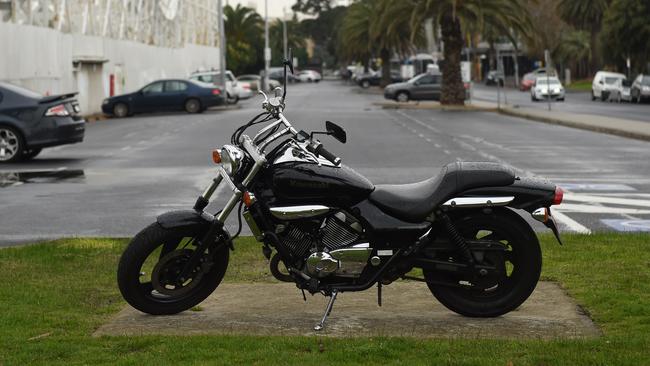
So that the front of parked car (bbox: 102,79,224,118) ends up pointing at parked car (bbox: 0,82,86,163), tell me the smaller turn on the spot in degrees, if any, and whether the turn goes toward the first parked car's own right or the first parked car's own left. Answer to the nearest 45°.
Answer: approximately 90° to the first parked car's own left

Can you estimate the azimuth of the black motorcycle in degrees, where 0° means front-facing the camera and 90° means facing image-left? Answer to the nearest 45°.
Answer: approximately 90°

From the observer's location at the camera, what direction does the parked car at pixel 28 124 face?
facing to the left of the viewer

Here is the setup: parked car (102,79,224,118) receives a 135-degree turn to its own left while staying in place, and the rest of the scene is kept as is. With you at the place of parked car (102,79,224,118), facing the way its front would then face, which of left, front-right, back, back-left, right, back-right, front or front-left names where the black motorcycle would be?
front-right

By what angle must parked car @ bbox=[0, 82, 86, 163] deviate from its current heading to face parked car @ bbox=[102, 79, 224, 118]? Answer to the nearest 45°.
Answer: approximately 90° to its right

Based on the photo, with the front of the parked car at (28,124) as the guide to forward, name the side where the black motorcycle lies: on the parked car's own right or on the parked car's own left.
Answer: on the parked car's own left

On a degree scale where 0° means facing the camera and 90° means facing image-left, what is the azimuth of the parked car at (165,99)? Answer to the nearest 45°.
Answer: approximately 90°
